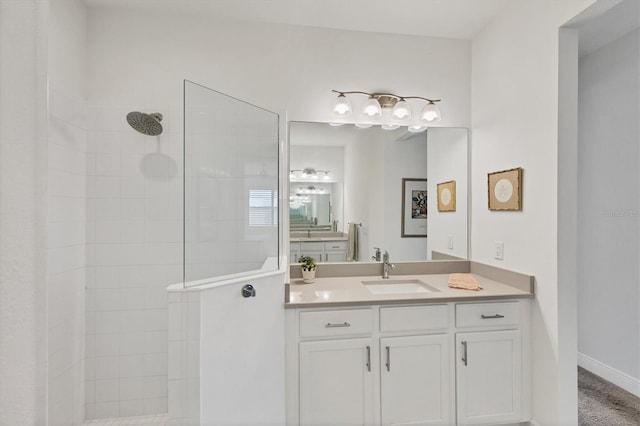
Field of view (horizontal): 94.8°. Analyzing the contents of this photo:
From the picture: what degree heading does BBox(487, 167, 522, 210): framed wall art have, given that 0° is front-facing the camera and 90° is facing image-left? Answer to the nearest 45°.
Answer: approximately 45°

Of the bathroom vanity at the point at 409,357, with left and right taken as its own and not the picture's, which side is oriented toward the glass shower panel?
right

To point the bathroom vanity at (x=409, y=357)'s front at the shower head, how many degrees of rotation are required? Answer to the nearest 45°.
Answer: approximately 90° to its right
